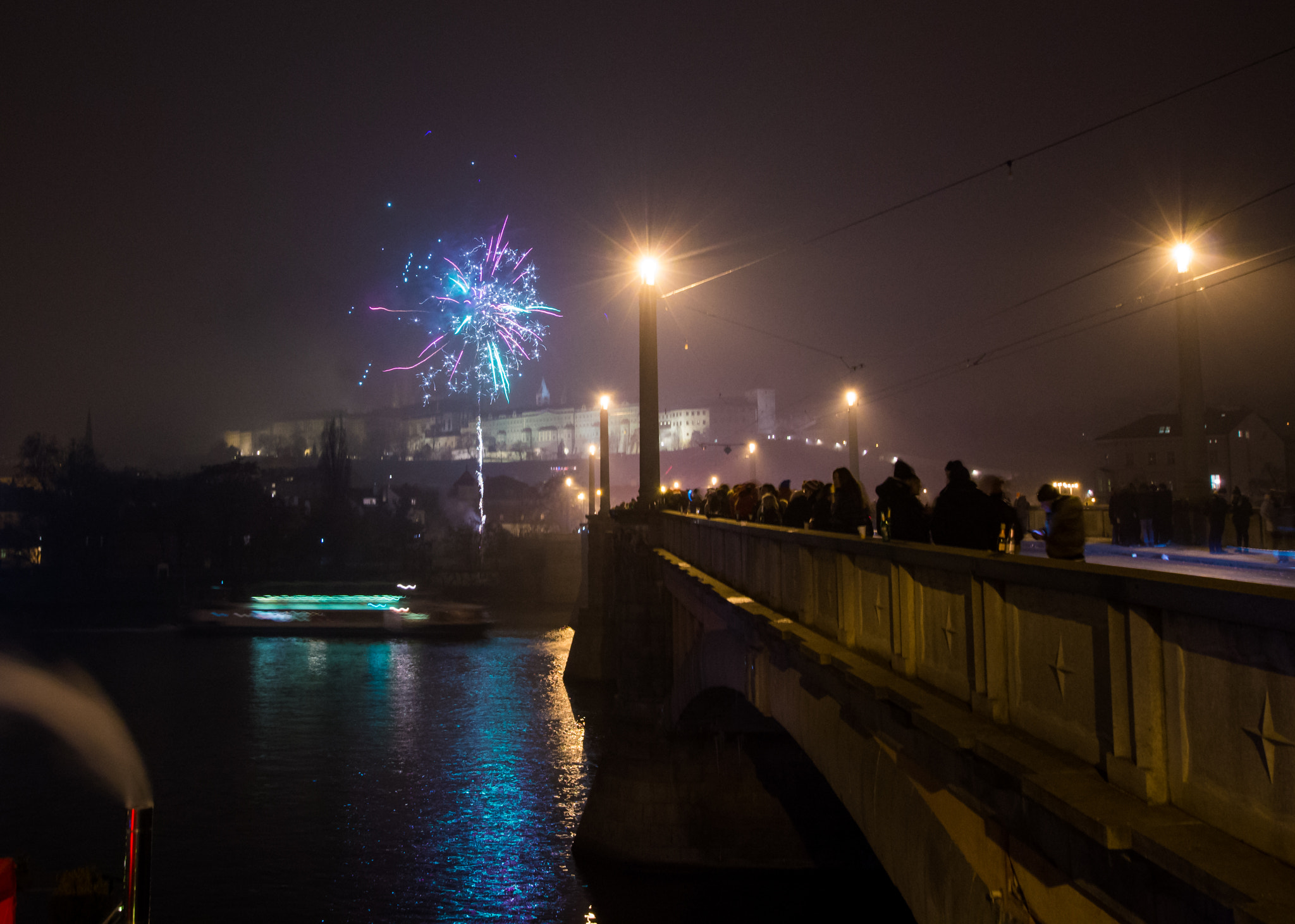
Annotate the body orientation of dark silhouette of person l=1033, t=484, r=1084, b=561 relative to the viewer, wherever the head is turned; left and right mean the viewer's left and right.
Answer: facing to the left of the viewer

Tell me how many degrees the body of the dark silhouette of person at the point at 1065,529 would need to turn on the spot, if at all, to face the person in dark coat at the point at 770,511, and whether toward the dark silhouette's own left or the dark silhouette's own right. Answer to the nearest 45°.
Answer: approximately 45° to the dark silhouette's own right

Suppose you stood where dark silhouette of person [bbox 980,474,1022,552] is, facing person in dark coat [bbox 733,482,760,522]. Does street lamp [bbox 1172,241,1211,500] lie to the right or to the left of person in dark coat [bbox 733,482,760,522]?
right

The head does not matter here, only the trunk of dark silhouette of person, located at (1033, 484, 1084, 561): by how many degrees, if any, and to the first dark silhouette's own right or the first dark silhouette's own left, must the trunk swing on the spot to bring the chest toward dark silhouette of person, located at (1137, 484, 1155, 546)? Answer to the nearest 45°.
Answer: approximately 90° to the first dark silhouette's own right

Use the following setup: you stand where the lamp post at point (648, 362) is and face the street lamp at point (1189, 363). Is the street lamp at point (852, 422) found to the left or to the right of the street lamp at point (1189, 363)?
left

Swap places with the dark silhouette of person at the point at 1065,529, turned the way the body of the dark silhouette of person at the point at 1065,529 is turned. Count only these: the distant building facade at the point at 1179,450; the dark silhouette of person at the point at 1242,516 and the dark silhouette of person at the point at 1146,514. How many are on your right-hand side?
3

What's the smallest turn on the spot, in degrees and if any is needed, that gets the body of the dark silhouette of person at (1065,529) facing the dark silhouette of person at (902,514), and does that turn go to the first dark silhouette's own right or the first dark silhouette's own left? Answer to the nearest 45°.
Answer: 0° — they already face them

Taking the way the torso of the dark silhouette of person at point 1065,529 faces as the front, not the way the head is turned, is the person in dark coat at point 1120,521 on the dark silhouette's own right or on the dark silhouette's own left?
on the dark silhouette's own right

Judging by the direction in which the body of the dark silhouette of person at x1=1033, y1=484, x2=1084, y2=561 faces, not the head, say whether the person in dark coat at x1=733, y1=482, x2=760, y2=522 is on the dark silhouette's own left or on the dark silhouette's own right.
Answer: on the dark silhouette's own right

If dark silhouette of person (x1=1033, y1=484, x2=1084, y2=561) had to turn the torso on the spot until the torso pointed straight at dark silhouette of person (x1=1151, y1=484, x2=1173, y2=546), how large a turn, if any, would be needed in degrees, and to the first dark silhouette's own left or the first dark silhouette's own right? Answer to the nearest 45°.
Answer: approximately 90° to the first dark silhouette's own right

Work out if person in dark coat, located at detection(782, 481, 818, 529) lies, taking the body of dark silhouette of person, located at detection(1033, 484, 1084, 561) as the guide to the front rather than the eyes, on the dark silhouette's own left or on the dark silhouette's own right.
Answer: on the dark silhouette's own right

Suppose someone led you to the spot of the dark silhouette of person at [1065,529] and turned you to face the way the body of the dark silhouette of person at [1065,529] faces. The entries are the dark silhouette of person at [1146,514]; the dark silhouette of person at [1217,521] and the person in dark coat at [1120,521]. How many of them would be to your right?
3

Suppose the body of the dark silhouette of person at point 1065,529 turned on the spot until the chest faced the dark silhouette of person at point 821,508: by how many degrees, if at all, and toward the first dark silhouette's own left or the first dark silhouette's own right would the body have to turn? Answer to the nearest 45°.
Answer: approximately 45° to the first dark silhouette's own right
